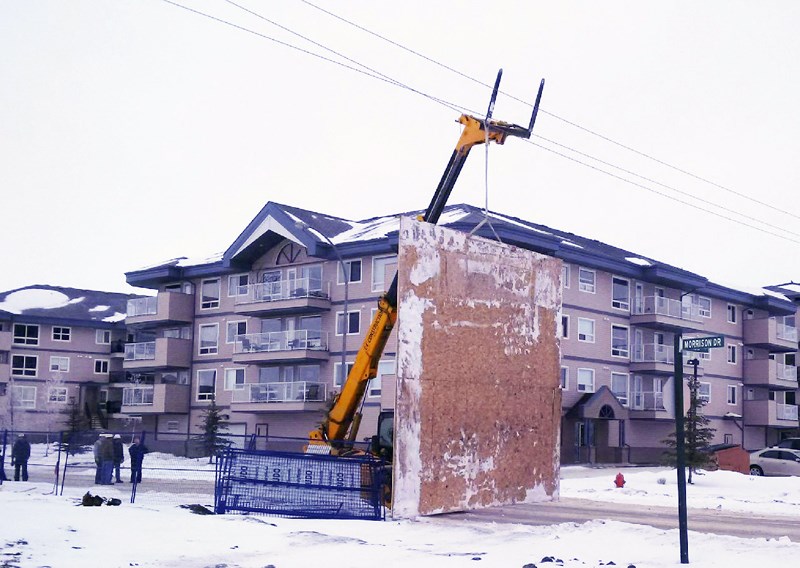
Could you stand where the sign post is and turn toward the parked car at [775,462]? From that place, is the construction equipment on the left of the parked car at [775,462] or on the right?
left

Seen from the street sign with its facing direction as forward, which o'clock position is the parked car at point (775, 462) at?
The parked car is roughly at 6 o'clock from the street sign.

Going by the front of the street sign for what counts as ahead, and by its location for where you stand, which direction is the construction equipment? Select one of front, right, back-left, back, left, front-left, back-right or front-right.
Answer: back-right

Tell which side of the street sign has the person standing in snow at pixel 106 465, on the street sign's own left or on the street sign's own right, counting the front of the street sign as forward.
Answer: on the street sign's own right

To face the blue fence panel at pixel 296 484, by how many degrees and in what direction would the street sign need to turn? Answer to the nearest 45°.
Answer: approximately 135° to its right

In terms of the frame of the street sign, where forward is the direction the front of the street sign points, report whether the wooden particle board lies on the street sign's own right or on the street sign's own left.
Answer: on the street sign's own right

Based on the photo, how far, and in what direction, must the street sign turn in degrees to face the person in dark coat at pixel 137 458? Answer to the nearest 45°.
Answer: approximately 135° to its right

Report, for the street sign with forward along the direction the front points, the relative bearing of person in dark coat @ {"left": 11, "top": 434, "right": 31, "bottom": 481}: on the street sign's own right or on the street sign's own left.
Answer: on the street sign's own right

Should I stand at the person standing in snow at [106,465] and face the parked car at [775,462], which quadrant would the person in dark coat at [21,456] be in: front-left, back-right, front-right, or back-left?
back-left

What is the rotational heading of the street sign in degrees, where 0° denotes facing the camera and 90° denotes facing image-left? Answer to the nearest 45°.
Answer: approximately 0°
